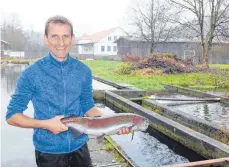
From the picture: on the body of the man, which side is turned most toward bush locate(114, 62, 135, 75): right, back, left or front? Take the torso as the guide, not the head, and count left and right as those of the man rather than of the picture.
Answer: back

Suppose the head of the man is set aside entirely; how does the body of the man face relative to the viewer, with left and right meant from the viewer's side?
facing the viewer

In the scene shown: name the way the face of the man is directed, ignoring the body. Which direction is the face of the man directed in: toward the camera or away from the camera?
toward the camera

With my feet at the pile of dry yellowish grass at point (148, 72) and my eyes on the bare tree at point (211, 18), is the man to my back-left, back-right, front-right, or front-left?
back-right

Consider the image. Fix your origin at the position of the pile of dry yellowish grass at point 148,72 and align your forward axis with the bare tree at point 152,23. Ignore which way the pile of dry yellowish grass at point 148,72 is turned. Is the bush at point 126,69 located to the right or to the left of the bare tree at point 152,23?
left

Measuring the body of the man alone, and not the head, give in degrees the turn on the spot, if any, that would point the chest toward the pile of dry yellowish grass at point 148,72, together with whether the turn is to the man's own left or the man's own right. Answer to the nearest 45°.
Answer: approximately 180°

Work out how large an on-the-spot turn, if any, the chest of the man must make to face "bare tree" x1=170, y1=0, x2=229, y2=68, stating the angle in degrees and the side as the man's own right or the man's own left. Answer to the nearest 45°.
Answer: approximately 135° to the man's own left
